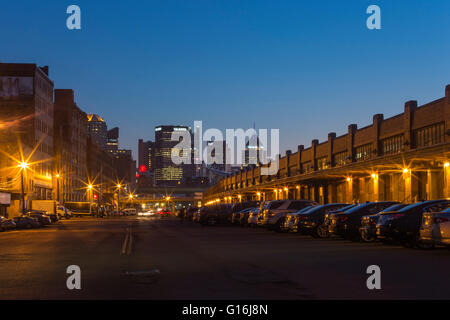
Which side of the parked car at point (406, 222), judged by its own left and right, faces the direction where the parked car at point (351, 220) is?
left

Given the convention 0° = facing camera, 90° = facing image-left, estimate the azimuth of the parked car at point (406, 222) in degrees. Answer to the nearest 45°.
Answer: approximately 225°

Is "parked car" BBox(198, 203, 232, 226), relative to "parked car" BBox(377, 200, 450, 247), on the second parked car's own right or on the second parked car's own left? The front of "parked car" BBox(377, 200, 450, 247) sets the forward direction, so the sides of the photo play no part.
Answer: on the second parked car's own left

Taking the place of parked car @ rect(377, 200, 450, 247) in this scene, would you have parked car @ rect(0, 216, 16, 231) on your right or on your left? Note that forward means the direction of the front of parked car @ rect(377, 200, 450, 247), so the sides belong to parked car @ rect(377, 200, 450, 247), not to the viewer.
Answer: on your left

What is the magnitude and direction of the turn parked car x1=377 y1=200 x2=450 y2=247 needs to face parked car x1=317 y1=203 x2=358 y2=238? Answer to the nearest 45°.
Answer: approximately 90° to its left
